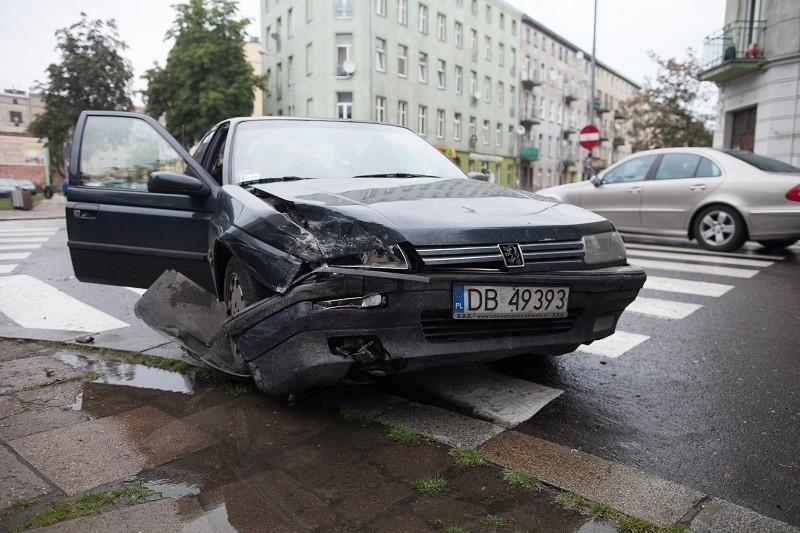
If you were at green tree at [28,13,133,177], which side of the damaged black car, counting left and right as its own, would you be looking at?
back

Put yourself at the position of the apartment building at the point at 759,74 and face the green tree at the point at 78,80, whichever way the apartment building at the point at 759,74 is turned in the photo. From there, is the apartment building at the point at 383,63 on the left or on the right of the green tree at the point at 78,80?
right

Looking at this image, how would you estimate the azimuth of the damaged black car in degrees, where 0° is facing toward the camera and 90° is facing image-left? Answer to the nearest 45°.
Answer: approximately 315°

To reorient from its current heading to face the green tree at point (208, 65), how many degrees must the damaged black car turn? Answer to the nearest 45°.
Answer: approximately 135° to its left

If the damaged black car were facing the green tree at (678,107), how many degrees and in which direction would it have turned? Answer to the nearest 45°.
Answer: approximately 90° to its left

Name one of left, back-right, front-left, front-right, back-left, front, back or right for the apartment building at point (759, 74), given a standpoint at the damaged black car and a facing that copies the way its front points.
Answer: left

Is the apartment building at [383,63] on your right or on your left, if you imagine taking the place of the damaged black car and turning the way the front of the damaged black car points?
on your left

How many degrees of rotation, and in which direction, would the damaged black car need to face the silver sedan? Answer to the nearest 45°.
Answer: approximately 90° to its left

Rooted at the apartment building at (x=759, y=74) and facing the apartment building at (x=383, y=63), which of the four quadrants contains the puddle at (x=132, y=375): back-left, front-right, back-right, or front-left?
back-left
